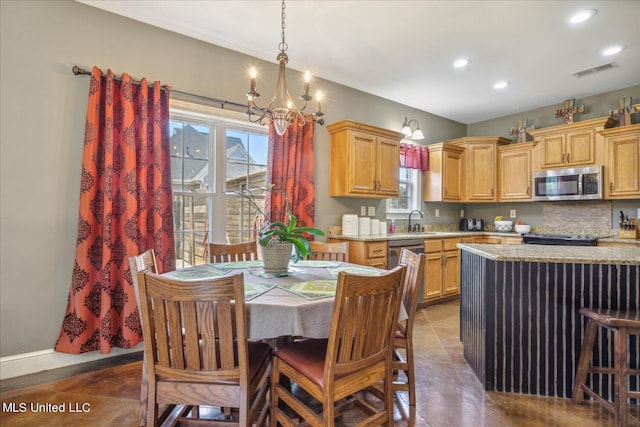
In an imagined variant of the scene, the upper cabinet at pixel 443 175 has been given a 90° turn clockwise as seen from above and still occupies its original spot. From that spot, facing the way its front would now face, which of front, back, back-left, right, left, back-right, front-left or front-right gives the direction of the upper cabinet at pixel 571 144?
back-left

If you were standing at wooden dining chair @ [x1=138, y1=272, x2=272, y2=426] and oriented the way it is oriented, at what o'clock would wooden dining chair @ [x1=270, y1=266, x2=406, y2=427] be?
wooden dining chair @ [x1=270, y1=266, x2=406, y2=427] is roughly at 2 o'clock from wooden dining chair @ [x1=138, y1=272, x2=272, y2=426].

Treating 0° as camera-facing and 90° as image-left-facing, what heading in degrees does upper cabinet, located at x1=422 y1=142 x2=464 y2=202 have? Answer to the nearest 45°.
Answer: approximately 315°

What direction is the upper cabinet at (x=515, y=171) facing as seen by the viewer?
toward the camera

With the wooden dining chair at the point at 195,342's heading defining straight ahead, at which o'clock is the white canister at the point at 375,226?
The white canister is roughly at 12 o'clock from the wooden dining chair.

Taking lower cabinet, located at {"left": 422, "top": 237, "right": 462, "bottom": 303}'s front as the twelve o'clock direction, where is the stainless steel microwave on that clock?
The stainless steel microwave is roughly at 10 o'clock from the lower cabinet.

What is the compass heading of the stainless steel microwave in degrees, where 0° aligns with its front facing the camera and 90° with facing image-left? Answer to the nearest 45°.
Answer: approximately 0°

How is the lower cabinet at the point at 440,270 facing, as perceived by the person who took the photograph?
facing the viewer and to the right of the viewer

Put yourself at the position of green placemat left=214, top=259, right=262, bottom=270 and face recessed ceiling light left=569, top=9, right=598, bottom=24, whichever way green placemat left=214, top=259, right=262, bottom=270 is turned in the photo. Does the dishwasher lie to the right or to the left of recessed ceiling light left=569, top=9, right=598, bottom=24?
left

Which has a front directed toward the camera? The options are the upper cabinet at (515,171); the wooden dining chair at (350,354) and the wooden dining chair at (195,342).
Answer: the upper cabinet

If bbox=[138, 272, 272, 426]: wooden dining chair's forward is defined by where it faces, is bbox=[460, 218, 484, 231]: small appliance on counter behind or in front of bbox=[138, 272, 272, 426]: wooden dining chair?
in front

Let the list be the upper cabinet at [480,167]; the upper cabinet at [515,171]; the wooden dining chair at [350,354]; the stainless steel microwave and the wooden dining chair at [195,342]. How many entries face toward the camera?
3

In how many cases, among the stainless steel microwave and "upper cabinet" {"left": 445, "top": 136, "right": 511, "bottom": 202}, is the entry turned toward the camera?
2

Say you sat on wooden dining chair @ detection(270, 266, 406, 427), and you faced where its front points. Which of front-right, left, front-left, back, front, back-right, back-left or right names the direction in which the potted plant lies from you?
front

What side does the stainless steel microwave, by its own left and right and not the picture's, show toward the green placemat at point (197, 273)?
front

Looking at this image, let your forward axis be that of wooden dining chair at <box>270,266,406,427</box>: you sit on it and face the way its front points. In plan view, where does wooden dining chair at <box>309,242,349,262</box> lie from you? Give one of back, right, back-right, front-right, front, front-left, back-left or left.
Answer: front-right

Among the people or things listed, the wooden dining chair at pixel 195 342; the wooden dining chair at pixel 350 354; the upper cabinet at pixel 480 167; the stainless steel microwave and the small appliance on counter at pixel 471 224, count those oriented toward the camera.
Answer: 3

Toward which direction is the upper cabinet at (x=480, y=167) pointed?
toward the camera

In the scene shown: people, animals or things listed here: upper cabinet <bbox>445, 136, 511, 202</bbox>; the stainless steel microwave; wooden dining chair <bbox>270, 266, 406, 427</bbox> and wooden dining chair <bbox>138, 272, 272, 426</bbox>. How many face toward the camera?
2

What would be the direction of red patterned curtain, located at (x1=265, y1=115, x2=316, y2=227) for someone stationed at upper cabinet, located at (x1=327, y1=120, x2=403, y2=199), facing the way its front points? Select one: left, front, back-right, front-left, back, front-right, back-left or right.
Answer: right
